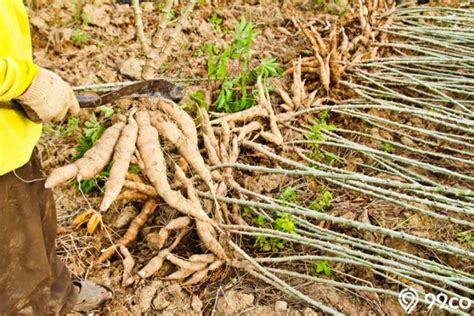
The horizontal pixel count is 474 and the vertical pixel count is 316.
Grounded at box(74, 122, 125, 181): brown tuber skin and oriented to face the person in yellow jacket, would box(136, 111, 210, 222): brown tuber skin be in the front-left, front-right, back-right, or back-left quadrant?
back-left

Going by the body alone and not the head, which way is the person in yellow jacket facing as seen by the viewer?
to the viewer's right
